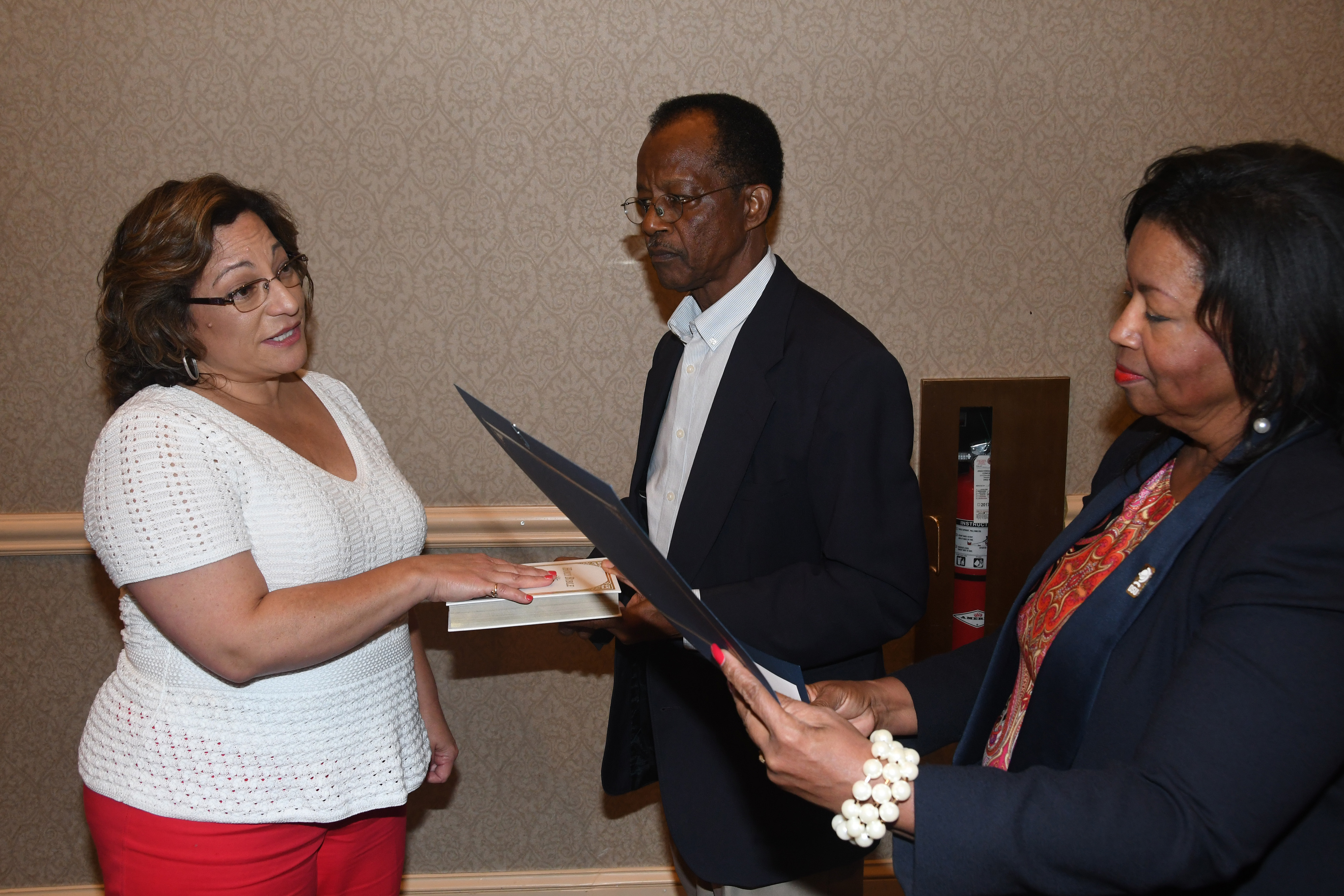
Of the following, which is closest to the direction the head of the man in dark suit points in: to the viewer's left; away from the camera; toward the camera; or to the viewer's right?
to the viewer's left

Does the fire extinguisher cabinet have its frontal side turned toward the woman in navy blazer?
yes

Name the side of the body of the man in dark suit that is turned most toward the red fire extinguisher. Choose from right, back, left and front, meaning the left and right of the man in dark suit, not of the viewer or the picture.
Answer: back

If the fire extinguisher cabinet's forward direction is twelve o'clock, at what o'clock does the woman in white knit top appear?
The woman in white knit top is roughly at 1 o'clock from the fire extinguisher cabinet.

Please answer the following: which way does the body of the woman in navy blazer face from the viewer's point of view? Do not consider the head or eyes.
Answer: to the viewer's left

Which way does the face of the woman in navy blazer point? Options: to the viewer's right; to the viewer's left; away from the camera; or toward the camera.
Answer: to the viewer's left

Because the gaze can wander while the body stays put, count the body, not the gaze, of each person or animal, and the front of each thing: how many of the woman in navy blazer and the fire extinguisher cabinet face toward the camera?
1

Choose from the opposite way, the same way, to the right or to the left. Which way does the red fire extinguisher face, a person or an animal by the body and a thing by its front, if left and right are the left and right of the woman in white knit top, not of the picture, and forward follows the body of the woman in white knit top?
to the right

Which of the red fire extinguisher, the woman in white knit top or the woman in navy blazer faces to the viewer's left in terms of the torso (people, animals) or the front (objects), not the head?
the woman in navy blazer

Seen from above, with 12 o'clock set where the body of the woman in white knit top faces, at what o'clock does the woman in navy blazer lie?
The woman in navy blazer is roughly at 12 o'clock from the woman in white knit top.
